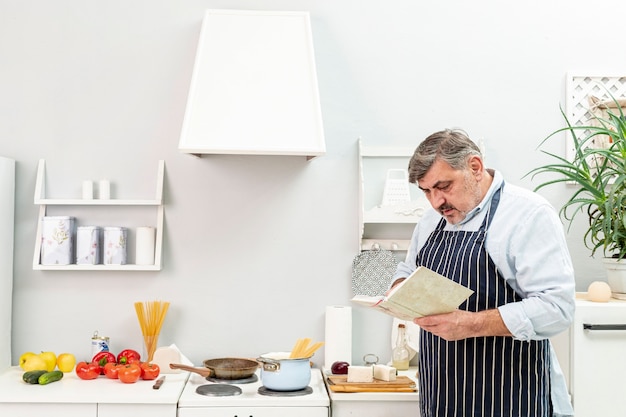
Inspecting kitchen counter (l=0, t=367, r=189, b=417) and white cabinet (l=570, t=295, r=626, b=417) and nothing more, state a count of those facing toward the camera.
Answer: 2

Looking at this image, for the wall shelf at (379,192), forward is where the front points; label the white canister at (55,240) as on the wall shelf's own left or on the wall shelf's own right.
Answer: on the wall shelf's own right

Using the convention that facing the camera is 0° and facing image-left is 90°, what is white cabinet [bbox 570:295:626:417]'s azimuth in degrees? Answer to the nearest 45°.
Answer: approximately 0°

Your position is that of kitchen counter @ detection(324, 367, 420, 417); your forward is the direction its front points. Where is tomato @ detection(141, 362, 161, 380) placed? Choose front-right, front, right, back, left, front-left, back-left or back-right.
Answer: right

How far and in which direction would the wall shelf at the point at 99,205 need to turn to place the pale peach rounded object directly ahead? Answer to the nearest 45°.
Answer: approximately 45° to its left

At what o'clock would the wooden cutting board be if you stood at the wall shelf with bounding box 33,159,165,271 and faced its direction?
The wooden cutting board is roughly at 10 o'clock from the wall shelf.

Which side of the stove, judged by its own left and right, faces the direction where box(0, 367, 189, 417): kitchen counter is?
right
